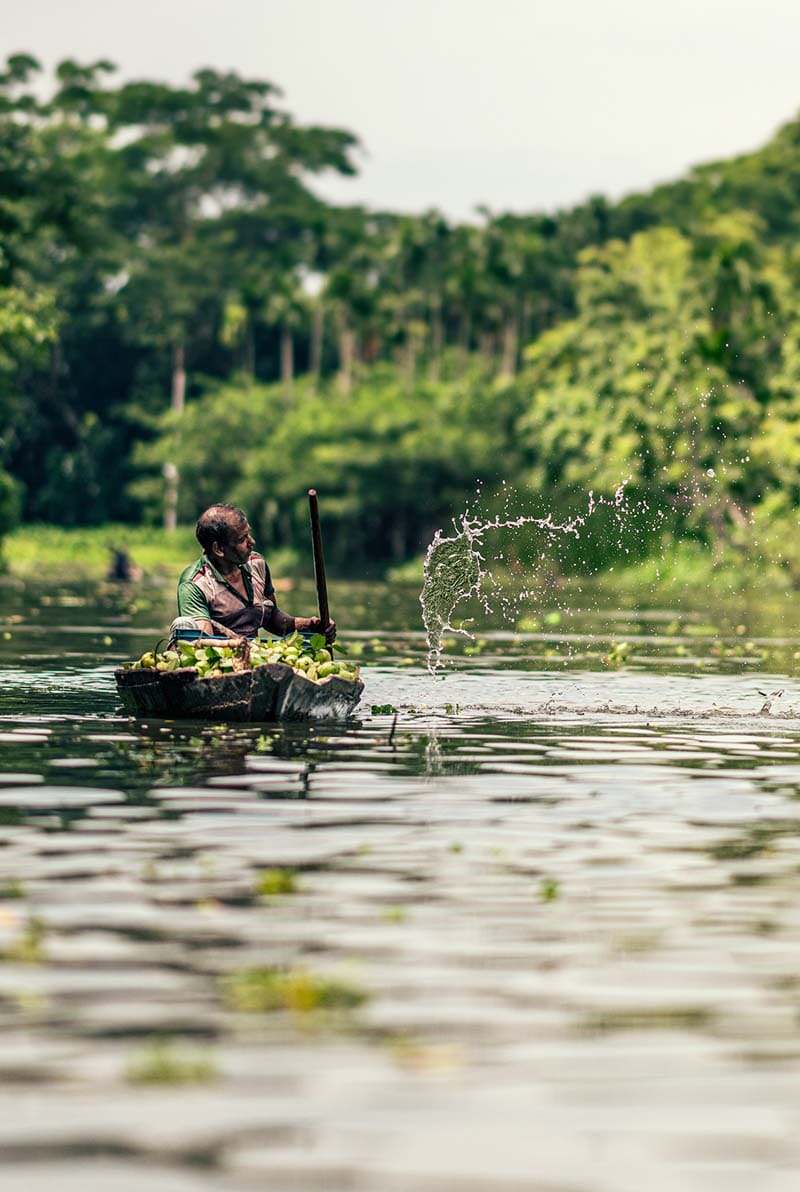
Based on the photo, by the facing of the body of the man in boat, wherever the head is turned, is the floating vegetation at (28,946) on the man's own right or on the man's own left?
on the man's own right

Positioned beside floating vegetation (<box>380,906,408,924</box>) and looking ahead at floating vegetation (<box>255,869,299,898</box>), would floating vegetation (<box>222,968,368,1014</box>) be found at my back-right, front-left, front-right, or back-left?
back-left

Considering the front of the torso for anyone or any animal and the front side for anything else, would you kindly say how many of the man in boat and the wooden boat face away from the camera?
0

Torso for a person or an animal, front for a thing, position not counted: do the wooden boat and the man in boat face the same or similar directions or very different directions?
same or similar directions

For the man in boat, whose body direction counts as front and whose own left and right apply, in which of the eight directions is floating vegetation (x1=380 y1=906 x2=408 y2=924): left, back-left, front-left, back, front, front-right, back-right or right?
front-right

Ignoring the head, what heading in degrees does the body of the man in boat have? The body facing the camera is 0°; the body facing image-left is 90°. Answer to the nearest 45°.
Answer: approximately 315°

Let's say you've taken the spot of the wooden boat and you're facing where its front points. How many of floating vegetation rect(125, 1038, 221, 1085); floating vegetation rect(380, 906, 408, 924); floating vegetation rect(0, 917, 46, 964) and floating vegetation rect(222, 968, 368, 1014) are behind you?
0

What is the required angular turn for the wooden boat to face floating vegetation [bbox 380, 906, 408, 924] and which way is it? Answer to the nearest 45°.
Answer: approximately 45° to its right

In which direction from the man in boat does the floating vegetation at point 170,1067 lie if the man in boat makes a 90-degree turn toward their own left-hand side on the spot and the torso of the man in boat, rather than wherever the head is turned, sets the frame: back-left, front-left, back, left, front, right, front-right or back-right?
back-right

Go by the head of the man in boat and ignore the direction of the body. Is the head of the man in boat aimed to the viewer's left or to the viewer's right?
to the viewer's right

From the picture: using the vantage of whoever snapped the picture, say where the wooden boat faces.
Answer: facing the viewer and to the right of the viewer

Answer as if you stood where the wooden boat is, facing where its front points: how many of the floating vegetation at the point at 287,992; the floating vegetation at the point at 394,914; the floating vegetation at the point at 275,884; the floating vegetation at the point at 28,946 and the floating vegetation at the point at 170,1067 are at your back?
0

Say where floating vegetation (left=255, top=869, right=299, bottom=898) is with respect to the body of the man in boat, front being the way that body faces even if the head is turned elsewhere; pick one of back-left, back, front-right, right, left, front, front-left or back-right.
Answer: front-right

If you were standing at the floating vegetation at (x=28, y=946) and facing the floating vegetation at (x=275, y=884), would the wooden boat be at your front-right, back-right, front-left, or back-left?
front-left
